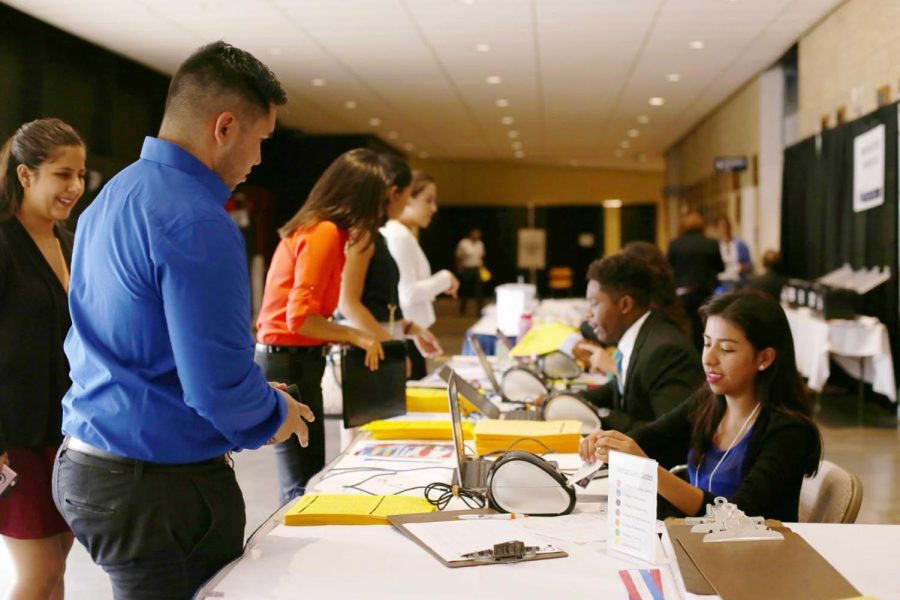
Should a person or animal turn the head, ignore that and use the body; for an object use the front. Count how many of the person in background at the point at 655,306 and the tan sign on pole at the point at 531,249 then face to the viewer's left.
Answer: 1

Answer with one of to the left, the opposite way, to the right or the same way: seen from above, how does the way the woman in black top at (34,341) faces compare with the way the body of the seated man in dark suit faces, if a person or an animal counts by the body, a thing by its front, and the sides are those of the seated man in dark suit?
the opposite way

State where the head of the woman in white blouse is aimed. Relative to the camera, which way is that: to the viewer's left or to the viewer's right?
to the viewer's right

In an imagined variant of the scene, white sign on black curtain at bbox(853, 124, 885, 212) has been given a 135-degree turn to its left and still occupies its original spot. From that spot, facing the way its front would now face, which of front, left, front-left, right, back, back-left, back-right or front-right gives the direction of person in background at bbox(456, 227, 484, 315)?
back-left

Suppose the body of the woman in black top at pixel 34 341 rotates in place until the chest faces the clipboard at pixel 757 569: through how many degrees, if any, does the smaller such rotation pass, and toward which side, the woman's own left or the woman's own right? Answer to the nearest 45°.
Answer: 0° — they already face it

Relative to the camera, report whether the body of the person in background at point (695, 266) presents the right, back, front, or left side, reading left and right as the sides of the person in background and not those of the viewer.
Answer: back

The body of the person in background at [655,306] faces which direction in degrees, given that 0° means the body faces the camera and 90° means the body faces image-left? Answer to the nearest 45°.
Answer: approximately 90°

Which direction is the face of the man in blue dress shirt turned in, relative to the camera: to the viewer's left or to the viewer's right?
to the viewer's right

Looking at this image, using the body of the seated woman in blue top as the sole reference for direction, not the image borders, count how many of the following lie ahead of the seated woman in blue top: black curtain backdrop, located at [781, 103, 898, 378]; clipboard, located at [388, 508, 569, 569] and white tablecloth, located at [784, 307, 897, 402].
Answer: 1

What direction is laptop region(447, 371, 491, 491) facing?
to the viewer's right

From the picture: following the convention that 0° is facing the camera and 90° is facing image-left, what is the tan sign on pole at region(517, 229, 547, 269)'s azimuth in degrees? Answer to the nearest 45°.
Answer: approximately 0°

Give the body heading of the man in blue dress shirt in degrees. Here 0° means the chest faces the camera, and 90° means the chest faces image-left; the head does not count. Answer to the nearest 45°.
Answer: approximately 225°

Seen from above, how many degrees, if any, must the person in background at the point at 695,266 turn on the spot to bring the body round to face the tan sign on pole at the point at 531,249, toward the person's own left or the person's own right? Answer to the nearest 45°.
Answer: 0° — they already face it

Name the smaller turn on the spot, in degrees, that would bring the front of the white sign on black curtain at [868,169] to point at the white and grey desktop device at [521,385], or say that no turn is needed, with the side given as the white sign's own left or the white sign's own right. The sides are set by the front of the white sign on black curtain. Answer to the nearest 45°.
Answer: approximately 45° to the white sign's own left
